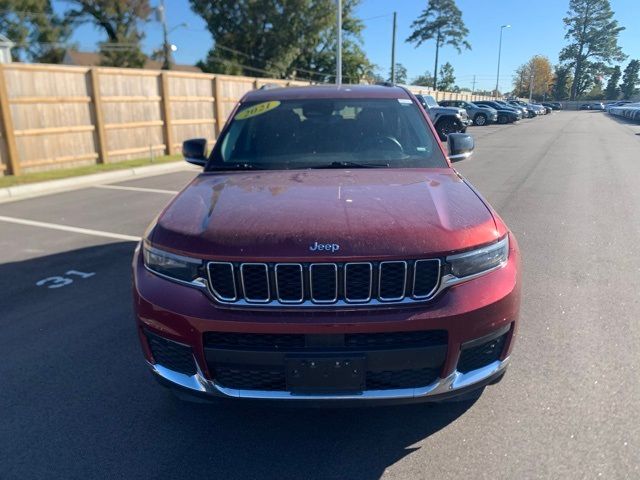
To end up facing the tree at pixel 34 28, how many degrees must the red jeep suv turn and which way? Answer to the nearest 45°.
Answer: approximately 135° to its right

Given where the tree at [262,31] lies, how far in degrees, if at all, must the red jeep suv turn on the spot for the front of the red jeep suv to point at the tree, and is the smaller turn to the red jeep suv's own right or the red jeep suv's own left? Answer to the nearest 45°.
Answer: approximately 180°

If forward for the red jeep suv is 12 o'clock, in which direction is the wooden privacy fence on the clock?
The wooden privacy fence is roughly at 5 o'clock from the red jeep suv.

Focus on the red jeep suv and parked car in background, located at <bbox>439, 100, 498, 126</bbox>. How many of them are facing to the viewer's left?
0

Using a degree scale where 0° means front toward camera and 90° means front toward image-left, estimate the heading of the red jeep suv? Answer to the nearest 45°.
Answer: approximately 0°

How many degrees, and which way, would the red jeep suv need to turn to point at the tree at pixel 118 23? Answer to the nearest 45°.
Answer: approximately 180°

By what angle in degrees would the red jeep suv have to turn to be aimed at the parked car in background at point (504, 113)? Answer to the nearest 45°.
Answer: approximately 180°

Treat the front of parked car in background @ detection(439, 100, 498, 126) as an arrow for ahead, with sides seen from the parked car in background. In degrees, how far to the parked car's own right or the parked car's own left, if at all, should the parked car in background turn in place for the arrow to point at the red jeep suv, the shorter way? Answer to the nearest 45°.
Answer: approximately 45° to the parked car's own right
